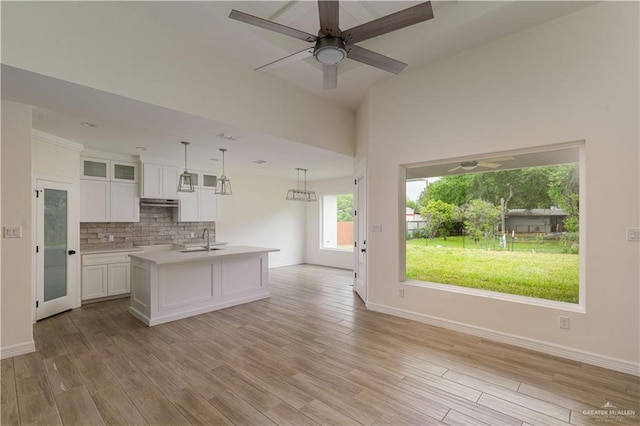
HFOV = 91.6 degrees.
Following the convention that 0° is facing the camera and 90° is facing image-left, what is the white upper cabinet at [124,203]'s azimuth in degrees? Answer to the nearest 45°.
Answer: approximately 0°

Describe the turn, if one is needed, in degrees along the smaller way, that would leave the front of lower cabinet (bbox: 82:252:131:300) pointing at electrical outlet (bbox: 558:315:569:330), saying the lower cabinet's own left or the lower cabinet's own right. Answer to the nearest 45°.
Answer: approximately 45° to the lower cabinet's own left

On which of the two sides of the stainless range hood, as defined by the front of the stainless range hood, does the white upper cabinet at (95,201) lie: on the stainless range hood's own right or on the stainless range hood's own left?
on the stainless range hood's own right

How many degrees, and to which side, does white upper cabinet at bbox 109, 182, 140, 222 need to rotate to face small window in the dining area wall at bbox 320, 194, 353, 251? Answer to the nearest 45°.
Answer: approximately 90° to its left

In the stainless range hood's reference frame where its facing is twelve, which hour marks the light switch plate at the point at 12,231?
The light switch plate is roughly at 1 o'clock from the stainless range hood.
